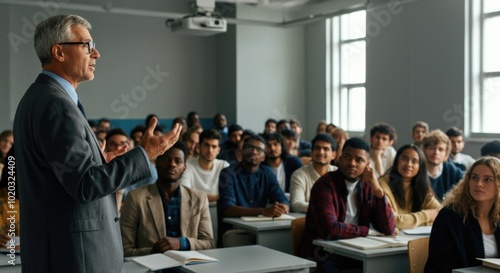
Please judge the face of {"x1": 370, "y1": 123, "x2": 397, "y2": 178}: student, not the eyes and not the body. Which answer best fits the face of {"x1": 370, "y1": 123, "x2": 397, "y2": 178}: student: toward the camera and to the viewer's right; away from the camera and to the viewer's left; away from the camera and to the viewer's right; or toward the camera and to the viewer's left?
toward the camera and to the viewer's left

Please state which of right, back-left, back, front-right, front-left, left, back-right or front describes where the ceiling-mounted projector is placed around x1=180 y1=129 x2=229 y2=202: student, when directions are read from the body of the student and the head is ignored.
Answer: back

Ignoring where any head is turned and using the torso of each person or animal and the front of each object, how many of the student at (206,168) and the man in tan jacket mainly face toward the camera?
2

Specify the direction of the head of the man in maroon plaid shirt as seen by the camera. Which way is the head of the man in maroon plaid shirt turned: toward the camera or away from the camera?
toward the camera

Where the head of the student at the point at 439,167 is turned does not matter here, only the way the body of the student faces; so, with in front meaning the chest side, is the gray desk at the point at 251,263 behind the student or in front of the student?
in front

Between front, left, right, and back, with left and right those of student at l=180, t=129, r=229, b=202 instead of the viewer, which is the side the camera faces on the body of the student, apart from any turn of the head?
front

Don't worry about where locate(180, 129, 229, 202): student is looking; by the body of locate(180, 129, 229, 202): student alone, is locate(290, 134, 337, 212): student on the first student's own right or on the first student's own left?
on the first student's own left

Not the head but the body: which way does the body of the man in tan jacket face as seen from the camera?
toward the camera

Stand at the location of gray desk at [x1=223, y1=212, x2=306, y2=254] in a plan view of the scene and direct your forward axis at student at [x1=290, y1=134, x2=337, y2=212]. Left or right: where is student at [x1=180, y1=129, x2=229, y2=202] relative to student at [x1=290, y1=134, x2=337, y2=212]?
left

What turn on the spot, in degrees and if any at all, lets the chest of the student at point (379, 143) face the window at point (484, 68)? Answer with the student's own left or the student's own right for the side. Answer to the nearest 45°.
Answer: approximately 180°

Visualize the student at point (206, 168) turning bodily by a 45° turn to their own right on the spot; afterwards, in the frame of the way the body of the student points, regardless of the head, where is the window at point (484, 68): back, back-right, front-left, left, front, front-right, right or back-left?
back
